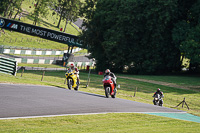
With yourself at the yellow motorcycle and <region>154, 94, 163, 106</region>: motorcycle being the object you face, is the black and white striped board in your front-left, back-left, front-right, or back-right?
back-left

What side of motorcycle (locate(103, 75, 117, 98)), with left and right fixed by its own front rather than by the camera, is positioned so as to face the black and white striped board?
right

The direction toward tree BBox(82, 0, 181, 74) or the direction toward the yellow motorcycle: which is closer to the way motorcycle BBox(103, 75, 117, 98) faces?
the yellow motorcycle

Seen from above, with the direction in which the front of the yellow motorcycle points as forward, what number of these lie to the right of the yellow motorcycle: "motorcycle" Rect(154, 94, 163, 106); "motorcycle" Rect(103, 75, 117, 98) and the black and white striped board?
1

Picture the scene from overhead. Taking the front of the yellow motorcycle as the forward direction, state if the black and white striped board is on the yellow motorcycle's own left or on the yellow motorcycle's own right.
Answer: on the yellow motorcycle's own right

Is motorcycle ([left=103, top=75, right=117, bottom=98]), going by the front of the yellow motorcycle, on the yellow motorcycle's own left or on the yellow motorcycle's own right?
on the yellow motorcycle's own left

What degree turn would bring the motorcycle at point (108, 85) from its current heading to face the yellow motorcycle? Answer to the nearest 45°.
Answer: approximately 90° to its right
